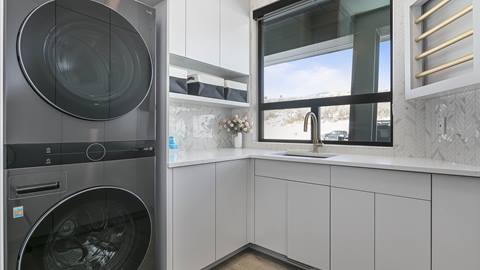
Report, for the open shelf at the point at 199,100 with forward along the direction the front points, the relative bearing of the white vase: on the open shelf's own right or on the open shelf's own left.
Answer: on the open shelf's own left

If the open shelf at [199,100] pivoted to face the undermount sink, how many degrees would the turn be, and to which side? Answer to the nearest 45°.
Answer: approximately 45° to its left

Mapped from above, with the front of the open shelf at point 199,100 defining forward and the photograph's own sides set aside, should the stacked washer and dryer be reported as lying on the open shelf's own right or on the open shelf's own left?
on the open shelf's own right

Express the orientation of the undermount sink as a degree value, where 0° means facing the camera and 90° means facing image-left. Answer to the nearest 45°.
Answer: approximately 45°

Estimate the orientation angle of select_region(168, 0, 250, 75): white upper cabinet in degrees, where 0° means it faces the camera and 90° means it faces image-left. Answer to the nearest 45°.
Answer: approximately 315°
